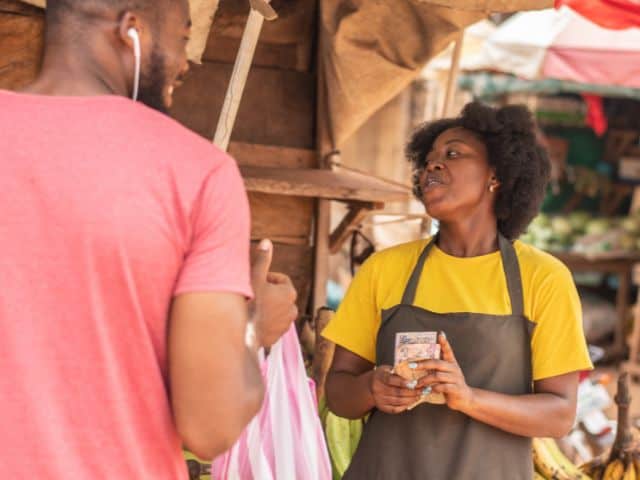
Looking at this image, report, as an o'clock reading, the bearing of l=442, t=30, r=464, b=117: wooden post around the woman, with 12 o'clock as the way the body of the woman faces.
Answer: The wooden post is roughly at 6 o'clock from the woman.

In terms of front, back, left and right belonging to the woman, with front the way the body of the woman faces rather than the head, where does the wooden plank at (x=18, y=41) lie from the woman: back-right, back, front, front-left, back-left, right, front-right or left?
right

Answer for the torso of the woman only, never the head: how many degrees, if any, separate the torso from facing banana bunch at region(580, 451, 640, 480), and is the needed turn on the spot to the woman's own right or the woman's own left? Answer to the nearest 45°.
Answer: approximately 135° to the woman's own left

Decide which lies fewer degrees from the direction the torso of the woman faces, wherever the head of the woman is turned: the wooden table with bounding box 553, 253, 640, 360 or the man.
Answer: the man

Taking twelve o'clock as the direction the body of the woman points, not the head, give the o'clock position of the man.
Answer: The man is roughly at 1 o'clock from the woman.

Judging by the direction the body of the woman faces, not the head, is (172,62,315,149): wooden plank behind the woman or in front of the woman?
behind

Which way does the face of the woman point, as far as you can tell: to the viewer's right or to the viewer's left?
to the viewer's left

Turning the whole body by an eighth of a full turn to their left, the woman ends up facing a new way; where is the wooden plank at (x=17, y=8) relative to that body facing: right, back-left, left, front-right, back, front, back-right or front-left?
back-right

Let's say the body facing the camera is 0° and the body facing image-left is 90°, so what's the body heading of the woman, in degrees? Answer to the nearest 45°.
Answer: approximately 0°

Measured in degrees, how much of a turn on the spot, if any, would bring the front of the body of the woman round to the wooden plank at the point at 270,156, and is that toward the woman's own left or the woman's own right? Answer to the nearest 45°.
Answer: approximately 135° to the woman's own right

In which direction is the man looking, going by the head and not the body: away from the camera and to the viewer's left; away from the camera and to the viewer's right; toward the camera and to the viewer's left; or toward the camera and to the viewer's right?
away from the camera and to the viewer's right

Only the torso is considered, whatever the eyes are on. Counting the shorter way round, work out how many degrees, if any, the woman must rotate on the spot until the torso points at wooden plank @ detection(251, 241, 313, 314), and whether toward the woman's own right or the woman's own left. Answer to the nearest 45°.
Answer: approximately 135° to the woman's own right

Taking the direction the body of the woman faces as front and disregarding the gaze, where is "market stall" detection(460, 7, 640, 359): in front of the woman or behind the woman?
behind

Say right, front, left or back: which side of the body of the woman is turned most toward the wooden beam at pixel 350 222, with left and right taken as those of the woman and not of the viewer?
right
